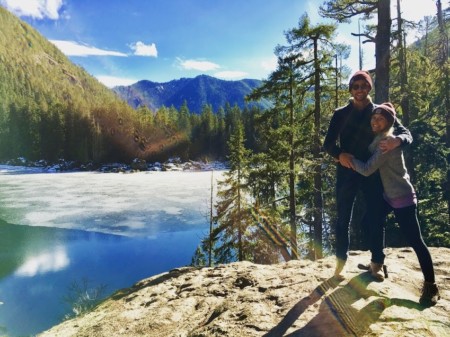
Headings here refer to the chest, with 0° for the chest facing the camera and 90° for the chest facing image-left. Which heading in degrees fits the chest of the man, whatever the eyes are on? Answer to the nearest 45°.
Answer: approximately 0°

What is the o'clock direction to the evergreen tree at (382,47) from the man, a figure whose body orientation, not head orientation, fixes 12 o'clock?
The evergreen tree is roughly at 6 o'clock from the man.
